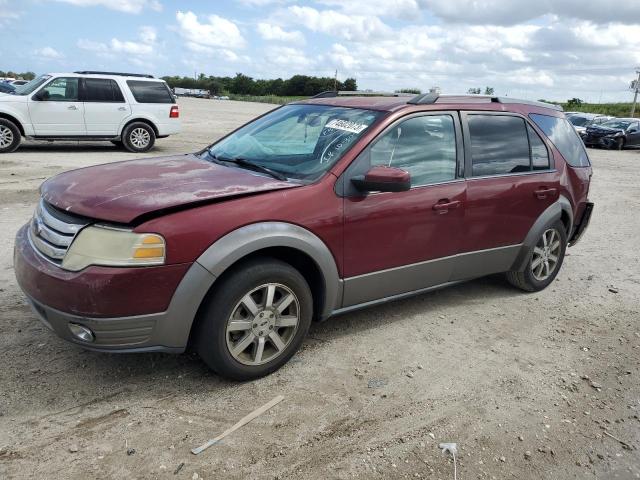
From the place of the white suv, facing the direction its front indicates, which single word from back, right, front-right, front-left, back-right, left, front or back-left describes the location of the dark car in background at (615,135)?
back

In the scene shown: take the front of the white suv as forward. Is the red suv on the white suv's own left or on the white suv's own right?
on the white suv's own left

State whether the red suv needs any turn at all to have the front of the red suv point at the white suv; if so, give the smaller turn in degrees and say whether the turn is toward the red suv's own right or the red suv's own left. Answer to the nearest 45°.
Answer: approximately 90° to the red suv's own right

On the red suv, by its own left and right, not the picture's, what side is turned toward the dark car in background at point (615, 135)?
back

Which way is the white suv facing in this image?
to the viewer's left

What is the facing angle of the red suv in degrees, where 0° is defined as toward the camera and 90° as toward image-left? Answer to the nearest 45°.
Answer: approximately 45°
